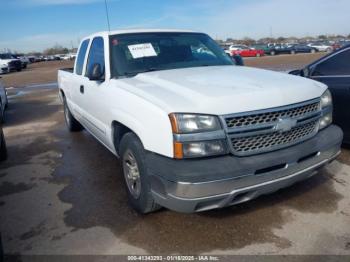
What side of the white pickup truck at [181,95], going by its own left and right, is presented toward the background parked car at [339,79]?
left

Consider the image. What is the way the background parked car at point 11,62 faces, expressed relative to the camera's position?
facing to the right of the viewer
